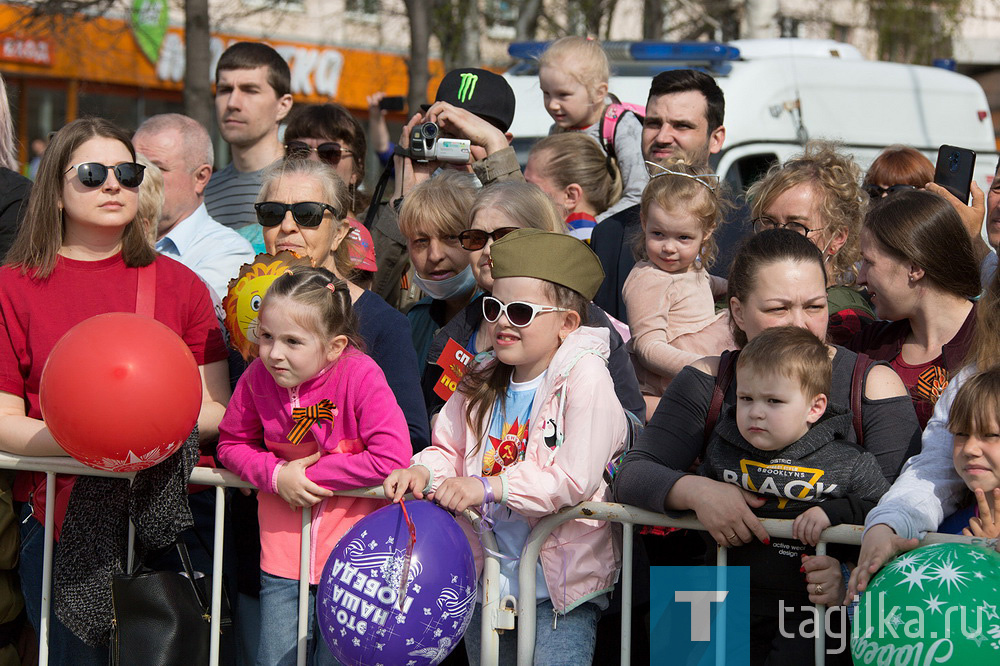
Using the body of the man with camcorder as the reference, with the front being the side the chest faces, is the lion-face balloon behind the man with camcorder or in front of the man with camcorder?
in front

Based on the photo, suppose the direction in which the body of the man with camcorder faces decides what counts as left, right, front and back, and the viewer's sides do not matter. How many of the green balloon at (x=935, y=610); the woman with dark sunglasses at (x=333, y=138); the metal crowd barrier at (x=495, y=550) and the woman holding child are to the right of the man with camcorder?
1

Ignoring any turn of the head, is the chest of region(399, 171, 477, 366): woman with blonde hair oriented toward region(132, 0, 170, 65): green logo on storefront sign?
no

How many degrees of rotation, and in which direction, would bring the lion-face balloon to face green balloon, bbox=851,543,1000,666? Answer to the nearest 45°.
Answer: approximately 45° to its left

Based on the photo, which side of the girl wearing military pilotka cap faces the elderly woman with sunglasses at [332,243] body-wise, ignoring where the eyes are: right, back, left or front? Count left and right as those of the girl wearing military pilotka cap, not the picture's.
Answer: right

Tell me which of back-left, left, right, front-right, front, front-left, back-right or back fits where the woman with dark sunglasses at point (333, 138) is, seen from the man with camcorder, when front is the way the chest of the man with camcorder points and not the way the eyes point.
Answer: right

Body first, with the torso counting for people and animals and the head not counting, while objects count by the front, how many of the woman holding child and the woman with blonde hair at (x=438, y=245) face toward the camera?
2

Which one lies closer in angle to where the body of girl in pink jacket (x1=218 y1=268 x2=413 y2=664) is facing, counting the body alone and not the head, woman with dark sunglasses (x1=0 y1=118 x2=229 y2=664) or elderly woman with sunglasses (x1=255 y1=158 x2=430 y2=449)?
the woman with dark sunglasses

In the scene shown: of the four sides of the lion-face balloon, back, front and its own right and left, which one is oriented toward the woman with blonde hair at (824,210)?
left

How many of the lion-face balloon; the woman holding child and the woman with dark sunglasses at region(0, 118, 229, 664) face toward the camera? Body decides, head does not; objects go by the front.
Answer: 3

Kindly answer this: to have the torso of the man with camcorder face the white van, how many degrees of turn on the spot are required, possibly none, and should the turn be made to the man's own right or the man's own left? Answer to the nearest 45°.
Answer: approximately 180°

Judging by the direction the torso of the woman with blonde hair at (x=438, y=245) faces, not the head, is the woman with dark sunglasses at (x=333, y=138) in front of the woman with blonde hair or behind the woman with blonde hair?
behind

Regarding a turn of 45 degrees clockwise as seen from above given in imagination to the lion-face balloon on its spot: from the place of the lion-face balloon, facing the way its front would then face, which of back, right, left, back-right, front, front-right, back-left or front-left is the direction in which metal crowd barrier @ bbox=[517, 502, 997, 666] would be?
left

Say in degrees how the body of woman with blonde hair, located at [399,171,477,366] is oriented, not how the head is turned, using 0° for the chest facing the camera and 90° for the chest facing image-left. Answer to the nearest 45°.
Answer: approximately 0°

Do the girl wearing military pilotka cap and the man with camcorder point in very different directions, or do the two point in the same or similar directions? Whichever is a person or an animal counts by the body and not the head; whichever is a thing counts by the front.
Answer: same or similar directions

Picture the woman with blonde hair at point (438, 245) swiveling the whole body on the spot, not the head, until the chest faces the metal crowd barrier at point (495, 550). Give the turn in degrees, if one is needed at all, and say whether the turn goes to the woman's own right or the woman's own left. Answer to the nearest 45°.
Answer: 0° — they already face it

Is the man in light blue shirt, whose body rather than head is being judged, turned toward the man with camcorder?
no

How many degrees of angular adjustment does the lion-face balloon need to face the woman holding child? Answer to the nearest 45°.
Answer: approximately 45° to its left

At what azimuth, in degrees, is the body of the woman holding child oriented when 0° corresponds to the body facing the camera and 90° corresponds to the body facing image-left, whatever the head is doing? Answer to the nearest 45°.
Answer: approximately 0°

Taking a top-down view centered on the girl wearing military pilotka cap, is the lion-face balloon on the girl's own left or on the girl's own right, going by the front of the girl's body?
on the girl's own right

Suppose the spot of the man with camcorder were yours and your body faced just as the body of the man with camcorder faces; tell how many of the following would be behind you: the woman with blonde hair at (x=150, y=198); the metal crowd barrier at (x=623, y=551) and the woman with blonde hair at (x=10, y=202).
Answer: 0

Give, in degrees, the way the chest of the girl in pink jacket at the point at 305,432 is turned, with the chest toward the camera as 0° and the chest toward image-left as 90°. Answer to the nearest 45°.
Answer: approximately 45°
